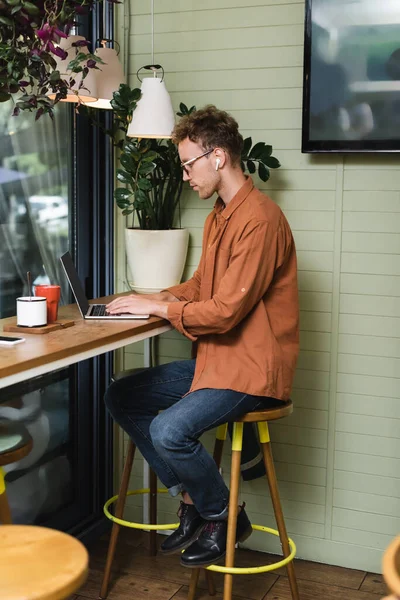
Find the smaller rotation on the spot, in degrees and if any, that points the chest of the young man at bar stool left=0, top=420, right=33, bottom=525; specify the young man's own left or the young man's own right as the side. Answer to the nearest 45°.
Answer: approximately 45° to the young man's own left

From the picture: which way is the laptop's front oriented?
to the viewer's right

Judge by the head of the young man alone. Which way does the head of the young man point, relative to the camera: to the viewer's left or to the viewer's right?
to the viewer's left

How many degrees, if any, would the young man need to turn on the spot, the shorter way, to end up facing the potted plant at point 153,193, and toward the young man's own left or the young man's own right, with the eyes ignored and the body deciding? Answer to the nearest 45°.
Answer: approximately 90° to the young man's own right

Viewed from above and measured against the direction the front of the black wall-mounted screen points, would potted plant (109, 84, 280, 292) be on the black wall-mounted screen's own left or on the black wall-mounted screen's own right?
on the black wall-mounted screen's own right

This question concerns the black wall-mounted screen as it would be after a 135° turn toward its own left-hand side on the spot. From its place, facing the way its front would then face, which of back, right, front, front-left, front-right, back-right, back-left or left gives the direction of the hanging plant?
back

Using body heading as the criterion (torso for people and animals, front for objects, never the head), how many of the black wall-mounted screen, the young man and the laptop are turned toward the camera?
1

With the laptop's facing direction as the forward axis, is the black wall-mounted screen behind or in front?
in front

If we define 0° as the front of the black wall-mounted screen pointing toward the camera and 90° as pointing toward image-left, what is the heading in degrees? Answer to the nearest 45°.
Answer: approximately 0°

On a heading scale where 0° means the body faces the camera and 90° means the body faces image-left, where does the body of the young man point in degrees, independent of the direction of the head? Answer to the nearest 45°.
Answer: approximately 90°

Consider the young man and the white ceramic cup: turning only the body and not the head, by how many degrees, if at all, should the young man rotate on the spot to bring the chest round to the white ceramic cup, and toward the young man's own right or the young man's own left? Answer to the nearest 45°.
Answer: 0° — they already face it

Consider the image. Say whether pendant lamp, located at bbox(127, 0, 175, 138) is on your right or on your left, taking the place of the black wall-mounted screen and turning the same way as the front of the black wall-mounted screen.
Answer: on your right

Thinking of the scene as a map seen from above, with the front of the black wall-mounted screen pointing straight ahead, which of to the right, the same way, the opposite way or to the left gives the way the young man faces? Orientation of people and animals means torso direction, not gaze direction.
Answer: to the right
